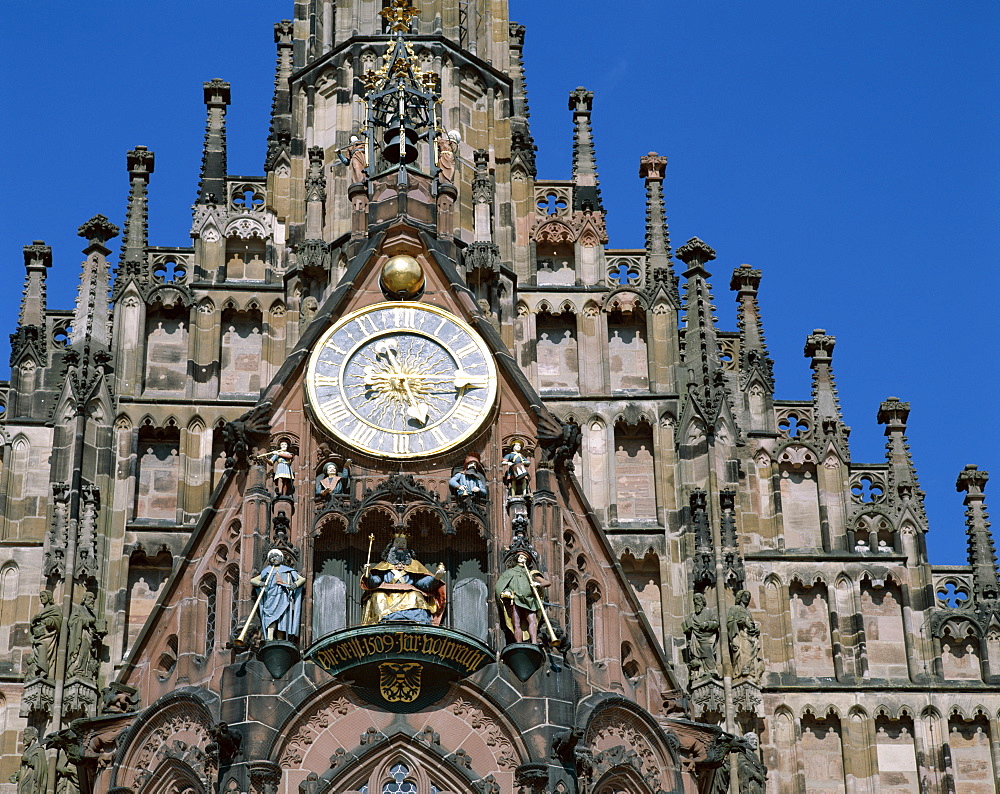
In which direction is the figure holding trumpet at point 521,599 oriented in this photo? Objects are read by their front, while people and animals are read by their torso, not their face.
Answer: toward the camera

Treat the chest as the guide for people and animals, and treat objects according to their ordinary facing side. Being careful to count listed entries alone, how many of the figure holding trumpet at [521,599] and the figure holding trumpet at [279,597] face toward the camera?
2

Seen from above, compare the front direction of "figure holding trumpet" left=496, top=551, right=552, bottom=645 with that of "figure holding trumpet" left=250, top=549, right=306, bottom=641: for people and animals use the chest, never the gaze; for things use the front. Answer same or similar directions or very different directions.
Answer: same or similar directions

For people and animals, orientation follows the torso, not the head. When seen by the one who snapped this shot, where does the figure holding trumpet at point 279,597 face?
facing the viewer

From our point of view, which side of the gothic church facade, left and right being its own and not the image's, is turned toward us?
front

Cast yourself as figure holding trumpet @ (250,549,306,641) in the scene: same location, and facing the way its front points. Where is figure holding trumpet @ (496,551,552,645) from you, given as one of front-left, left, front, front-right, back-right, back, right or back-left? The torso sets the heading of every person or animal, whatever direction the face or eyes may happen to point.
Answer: left

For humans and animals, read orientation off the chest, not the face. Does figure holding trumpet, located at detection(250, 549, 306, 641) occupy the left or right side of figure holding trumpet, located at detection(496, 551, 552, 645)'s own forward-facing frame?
on its right
